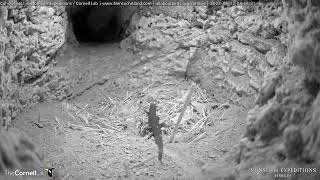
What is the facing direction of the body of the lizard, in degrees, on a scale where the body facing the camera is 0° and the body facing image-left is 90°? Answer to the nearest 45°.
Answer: approximately 180°
